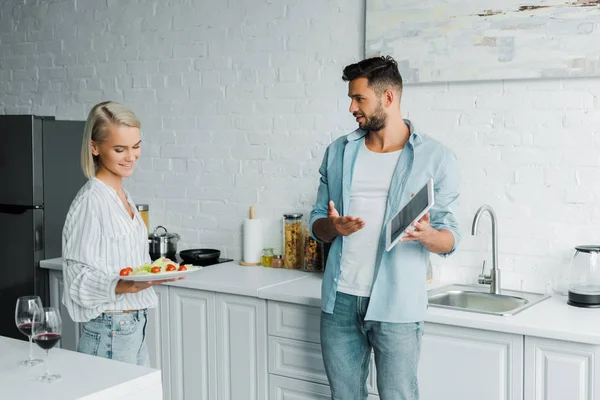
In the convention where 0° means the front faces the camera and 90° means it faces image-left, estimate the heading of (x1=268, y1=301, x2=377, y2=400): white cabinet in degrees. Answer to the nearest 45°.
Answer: approximately 45°

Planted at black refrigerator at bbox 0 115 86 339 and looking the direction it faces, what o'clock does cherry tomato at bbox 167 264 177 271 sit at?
The cherry tomato is roughly at 10 o'clock from the black refrigerator.

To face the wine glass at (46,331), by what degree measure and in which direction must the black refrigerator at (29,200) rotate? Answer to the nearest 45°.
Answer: approximately 45° to its left

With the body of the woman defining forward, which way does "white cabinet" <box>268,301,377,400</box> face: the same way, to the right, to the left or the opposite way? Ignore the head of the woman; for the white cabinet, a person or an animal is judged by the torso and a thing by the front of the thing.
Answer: to the right

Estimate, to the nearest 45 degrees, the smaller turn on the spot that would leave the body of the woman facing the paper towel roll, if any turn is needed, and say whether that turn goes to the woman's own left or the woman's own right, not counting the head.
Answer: approximately 90° to the woman's own left

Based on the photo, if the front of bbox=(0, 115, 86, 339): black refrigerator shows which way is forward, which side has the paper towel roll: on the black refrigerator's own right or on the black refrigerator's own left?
on the black refrigerator's own left

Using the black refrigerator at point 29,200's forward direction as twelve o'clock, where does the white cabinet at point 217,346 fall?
The white cabinet is roughly at 9 o'clock from the black refrigerator.

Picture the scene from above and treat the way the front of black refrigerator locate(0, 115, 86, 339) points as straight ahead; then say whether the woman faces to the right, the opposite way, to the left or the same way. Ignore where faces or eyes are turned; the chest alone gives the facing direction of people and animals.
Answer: to the left

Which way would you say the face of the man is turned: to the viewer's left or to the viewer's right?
to the viewer's left
